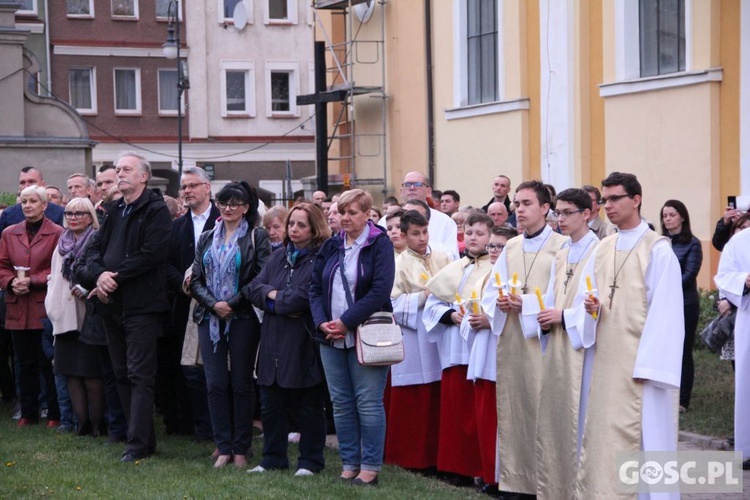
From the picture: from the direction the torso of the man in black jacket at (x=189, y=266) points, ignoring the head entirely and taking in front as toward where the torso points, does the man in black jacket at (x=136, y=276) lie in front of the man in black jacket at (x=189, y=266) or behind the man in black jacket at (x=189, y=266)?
in front

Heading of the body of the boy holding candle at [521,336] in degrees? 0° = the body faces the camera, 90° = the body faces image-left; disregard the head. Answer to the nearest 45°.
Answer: approximately 45°

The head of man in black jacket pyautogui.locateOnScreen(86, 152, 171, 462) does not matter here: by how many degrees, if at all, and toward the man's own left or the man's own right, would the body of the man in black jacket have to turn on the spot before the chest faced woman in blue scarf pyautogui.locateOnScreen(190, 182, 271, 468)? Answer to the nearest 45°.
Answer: approximately 90° to the man's own left

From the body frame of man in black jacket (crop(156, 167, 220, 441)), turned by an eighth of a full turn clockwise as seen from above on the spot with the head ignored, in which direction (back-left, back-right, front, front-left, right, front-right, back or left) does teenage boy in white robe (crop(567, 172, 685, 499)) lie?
left

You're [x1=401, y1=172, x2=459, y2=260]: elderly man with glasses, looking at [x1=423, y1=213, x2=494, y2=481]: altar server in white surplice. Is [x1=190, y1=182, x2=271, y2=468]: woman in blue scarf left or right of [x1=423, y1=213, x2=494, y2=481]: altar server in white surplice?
right

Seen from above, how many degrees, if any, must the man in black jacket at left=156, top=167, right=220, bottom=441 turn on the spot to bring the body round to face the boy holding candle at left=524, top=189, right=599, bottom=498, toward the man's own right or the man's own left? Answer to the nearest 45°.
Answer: approximately 45° to the man's own left

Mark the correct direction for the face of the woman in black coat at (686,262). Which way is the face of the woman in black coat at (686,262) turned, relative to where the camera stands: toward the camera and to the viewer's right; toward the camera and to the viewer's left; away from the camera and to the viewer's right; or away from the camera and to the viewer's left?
toward the camera and to the viewer's left

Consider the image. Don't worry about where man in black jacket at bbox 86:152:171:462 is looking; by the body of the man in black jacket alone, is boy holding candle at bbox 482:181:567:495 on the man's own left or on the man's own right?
on the man's own left
